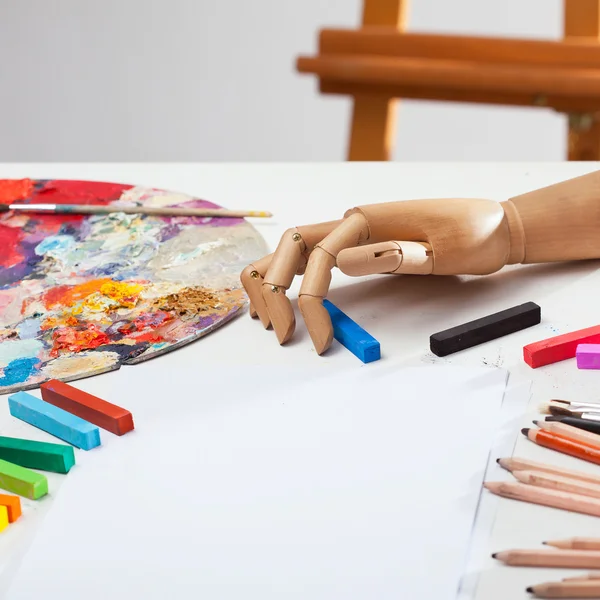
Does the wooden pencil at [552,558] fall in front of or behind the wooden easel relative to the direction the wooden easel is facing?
in front

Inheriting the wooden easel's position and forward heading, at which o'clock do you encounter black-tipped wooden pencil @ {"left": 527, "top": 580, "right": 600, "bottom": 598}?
The black-tipped wooden pencil is roughly at 12 o'clock from the wooden easel.

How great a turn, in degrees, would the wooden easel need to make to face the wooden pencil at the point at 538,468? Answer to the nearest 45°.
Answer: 0° — it already faces it

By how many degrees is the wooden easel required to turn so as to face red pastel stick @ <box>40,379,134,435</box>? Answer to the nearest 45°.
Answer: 0° — it already faces it

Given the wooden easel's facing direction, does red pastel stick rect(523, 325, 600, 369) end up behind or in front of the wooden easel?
in front

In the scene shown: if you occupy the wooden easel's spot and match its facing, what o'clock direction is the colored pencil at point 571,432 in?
The colored pencil is roughly at 12 o'clock from the wooden easel.

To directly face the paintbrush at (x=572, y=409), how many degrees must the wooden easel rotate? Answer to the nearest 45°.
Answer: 0° — it already faces it

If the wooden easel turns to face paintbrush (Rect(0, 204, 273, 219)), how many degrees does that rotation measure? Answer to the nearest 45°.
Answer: approximately 45° to its right

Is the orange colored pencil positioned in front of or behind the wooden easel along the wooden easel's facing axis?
in front

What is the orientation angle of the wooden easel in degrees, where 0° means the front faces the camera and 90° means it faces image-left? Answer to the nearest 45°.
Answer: approximately 0°

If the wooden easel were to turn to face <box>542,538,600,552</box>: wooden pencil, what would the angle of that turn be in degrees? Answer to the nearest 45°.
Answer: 0° — it already faces it
